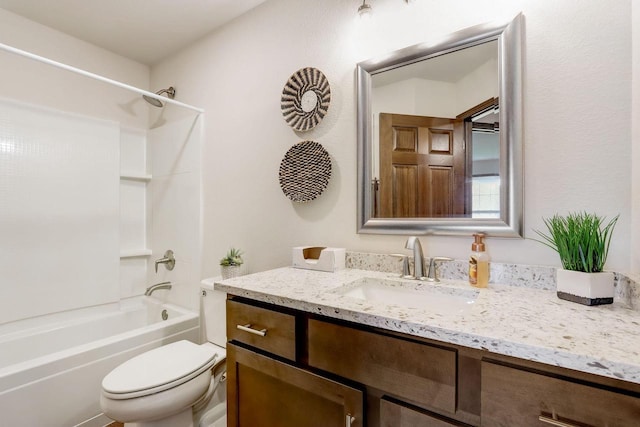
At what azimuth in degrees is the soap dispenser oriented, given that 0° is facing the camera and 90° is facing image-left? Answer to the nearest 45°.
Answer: approximately 45°

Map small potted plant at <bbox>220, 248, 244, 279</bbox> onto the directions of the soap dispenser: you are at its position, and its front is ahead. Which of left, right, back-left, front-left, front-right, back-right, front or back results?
front-right

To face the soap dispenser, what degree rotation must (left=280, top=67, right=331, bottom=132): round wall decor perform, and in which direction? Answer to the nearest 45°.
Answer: approximately 90° to its left

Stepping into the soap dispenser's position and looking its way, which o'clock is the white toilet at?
The white toilet is roughly at 1 o'clock from the soap dispenser.

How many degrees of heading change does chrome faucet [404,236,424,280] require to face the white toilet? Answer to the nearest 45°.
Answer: approximately 45° to its right

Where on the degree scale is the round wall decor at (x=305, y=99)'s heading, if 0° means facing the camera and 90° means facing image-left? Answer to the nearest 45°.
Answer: approximately 45°

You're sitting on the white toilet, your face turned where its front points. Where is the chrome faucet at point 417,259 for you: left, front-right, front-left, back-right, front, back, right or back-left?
left

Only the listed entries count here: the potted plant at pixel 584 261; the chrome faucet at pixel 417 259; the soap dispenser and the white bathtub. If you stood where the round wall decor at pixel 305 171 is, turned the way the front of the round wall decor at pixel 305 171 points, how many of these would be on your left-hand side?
3

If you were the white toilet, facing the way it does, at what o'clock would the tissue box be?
The tissue box is roughly at 8 o'clock from the white toilet.
